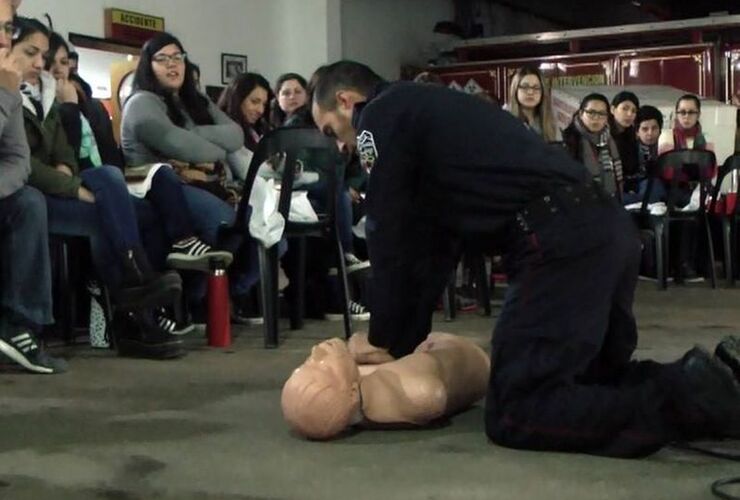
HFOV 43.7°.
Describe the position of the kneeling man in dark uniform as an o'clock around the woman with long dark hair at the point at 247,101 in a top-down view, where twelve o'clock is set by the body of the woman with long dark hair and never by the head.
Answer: The kneeling man in dark uniform is roughly at 1 o'clock from the woman with long dark hair.

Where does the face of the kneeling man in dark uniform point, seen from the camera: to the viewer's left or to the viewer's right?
to the viewer's left

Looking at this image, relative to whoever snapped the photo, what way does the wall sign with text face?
facing the viewer and to the right of the viewer

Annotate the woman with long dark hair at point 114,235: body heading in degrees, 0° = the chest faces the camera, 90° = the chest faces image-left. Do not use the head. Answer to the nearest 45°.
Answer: approximately 315°

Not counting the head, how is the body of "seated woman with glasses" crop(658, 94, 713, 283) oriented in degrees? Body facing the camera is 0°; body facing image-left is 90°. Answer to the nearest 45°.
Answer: approximately 0°

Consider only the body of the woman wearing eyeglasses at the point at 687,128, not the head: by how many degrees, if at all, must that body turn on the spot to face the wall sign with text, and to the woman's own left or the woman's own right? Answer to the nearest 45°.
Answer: approximately 90° to the woman's own right

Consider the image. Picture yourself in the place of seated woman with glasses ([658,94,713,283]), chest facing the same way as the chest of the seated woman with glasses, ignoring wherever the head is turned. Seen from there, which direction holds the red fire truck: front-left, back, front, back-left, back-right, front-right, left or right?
back

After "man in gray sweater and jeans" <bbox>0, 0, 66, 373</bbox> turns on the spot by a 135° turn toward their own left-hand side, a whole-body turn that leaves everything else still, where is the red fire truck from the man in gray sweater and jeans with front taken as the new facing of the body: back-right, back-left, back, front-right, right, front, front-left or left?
front-right

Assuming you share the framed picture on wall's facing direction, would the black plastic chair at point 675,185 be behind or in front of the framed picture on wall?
in front
